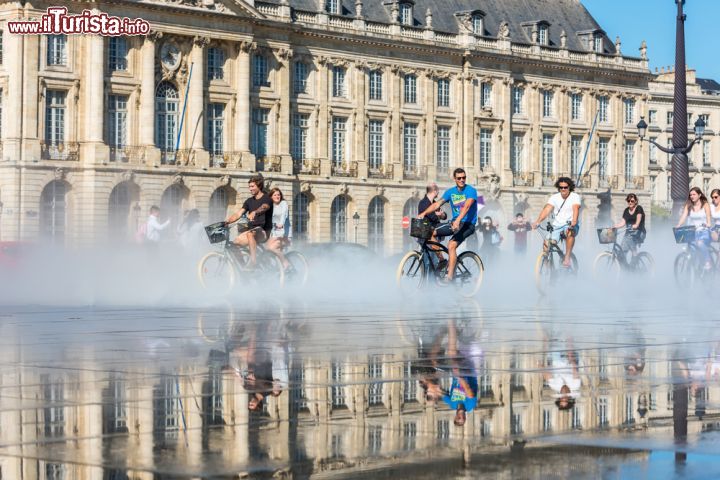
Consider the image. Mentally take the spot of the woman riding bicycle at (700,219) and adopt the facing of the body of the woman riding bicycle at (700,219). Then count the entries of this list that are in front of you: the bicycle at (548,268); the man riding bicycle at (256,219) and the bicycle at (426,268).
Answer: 3

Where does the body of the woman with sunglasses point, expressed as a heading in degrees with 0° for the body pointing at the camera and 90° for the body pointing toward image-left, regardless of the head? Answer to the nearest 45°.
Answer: approximately 45°

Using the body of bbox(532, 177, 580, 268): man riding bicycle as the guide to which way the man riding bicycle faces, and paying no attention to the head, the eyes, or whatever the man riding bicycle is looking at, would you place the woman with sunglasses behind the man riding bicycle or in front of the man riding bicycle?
behind

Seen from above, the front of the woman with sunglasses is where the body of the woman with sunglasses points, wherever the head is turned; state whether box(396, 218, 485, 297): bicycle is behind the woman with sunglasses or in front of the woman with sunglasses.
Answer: in front

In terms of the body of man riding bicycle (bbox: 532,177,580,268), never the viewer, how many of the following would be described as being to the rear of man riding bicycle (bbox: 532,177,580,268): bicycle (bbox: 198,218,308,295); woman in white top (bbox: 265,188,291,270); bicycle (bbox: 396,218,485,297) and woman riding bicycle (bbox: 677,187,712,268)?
1

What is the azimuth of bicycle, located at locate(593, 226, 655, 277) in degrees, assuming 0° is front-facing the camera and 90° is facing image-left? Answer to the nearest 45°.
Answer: approximately 90°

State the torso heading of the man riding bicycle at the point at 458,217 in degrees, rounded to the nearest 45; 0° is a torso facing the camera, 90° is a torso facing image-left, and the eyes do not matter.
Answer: approximately 45°

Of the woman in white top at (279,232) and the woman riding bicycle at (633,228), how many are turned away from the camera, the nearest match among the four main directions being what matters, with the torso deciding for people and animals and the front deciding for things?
0
